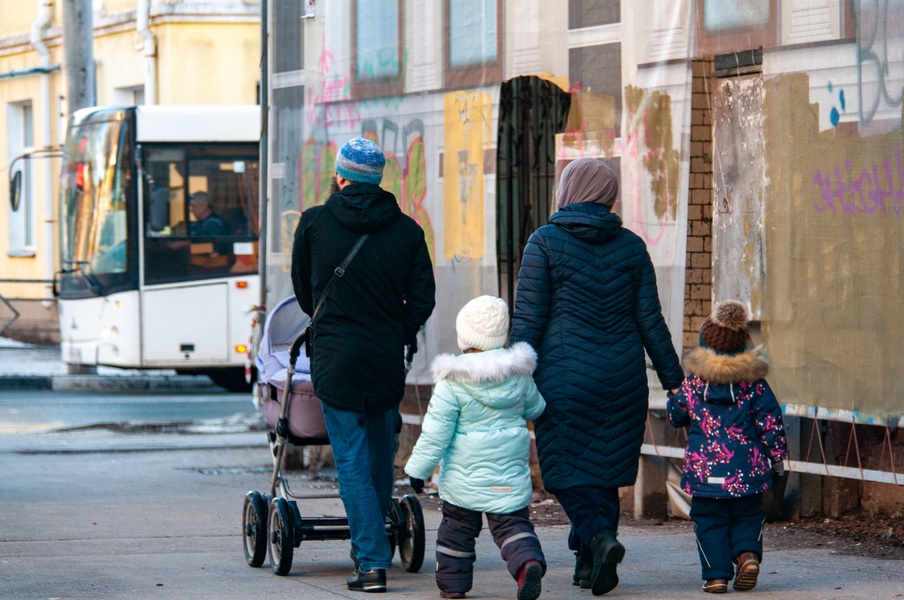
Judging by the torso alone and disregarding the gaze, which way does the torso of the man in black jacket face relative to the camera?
away from the camera

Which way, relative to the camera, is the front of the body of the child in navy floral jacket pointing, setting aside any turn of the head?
away from the camera

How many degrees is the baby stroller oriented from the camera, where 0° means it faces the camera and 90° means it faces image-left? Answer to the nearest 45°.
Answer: approximately 180°

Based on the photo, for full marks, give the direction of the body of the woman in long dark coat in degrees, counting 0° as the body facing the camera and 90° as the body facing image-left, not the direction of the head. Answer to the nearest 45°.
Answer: approximately 180°

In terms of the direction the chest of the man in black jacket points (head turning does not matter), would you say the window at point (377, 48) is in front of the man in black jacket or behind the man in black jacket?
in front

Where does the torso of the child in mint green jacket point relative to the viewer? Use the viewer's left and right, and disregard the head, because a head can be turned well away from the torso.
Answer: facing away from the viewer

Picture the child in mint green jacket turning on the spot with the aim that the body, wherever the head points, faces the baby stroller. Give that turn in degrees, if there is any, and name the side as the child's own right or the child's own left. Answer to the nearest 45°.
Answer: approximately 45° to the child's own left

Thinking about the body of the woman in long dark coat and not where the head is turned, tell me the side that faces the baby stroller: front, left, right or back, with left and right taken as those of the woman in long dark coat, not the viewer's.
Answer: left

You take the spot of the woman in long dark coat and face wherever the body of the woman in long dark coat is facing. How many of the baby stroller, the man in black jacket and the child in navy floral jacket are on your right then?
1
